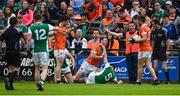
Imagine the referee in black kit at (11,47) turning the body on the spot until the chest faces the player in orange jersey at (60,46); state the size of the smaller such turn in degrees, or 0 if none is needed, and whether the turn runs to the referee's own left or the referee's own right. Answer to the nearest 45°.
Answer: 0° — they already face them

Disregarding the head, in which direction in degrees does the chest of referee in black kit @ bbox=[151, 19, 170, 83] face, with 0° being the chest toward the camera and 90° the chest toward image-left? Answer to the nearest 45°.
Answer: approximately 45°

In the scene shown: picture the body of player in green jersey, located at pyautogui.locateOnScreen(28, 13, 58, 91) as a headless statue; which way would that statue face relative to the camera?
away from the camera

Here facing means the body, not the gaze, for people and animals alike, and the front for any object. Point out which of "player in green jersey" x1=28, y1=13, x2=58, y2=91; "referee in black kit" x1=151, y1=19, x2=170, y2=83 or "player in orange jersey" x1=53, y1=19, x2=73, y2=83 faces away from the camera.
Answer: the player in green jersey
